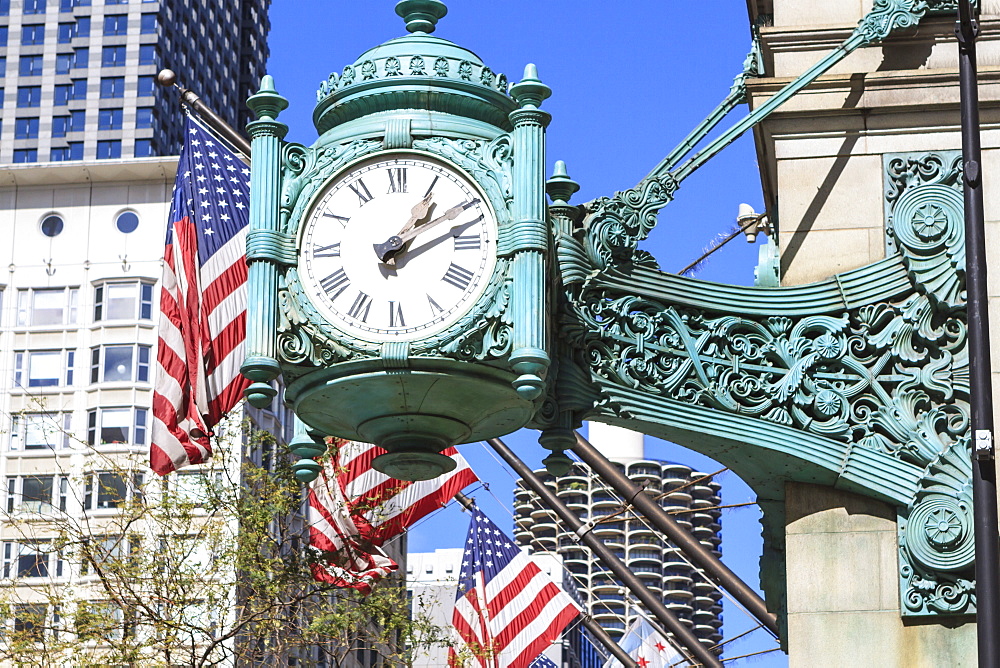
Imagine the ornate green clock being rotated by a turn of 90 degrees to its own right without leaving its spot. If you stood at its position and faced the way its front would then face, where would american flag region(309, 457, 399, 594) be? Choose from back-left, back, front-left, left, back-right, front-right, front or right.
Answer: right

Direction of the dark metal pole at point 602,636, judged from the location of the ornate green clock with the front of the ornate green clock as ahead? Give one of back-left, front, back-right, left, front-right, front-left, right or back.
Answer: back

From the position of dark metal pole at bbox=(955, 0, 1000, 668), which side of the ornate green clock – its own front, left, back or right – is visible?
left

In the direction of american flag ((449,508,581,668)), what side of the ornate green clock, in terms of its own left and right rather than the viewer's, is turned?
back

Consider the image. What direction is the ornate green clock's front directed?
toward the camera

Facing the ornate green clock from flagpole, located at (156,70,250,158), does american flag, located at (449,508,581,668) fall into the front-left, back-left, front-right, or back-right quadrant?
back-left

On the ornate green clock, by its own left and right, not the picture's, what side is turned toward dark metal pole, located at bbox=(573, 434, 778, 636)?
back

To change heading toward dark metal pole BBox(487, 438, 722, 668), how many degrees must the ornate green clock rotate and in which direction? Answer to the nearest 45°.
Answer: approximately 180°

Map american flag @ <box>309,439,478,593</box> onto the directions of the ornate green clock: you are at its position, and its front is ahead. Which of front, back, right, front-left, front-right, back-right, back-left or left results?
back
